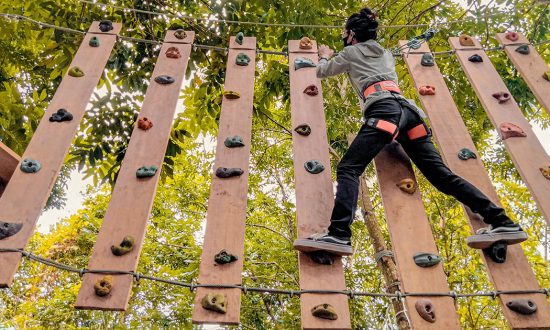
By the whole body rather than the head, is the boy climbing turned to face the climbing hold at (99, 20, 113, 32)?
no

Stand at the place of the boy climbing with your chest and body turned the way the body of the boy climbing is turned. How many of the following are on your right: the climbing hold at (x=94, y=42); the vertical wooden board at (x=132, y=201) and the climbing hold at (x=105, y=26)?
0

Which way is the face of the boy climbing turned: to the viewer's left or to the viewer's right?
to the viewer's left

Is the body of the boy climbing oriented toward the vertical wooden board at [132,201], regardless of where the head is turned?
no

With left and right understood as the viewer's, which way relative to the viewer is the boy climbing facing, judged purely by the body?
facing away from the viewer and to the left of the viewer

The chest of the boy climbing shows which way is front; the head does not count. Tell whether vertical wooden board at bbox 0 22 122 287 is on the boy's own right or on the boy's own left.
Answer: on the boy's own left

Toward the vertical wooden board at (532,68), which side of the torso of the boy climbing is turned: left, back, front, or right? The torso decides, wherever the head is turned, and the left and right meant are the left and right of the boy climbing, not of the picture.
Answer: right
